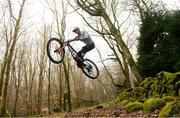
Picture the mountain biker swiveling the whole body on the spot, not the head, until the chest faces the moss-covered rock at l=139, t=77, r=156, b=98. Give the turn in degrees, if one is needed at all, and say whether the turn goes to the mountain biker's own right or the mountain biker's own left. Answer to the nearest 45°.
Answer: approximately 135° to the mountain biker's own right

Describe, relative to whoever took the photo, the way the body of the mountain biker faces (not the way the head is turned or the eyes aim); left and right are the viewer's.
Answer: facing to the left of the viewer

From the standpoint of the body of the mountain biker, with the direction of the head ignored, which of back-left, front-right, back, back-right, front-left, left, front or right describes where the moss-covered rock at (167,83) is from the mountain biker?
back-right
